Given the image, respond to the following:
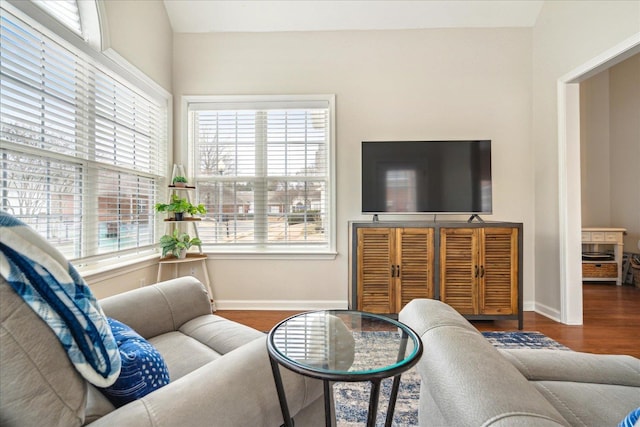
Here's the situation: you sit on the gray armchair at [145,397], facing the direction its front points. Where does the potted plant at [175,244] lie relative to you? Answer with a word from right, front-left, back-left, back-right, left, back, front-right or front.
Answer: front-left

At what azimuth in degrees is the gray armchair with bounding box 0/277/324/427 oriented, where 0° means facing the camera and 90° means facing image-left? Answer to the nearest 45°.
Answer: approximately 225°

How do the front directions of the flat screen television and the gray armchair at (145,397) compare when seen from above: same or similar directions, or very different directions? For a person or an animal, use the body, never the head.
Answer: very different directions

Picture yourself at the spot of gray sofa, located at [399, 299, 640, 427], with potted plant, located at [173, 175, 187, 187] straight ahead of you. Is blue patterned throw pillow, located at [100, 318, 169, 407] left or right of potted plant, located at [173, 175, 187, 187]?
left

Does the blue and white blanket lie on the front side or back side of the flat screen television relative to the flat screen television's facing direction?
on the front side

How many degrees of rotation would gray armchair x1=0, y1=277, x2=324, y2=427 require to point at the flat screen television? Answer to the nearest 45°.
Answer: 0° — it already faces it

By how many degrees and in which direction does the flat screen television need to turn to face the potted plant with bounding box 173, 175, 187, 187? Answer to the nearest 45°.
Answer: approximately 90° to its right

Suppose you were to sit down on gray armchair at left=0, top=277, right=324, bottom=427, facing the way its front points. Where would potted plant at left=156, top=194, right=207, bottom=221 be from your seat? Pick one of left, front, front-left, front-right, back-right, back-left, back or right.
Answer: front-left

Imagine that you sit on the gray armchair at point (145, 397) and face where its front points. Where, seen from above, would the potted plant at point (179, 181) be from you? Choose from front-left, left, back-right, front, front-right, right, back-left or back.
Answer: front-left

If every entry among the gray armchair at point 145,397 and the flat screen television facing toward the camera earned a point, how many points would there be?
1

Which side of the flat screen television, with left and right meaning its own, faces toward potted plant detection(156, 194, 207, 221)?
right

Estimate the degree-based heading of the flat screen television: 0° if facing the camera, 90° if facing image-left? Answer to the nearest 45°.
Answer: approximately 0°

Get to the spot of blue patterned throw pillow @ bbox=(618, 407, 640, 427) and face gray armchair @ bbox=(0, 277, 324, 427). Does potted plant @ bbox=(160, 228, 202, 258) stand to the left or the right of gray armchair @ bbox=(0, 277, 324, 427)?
right
